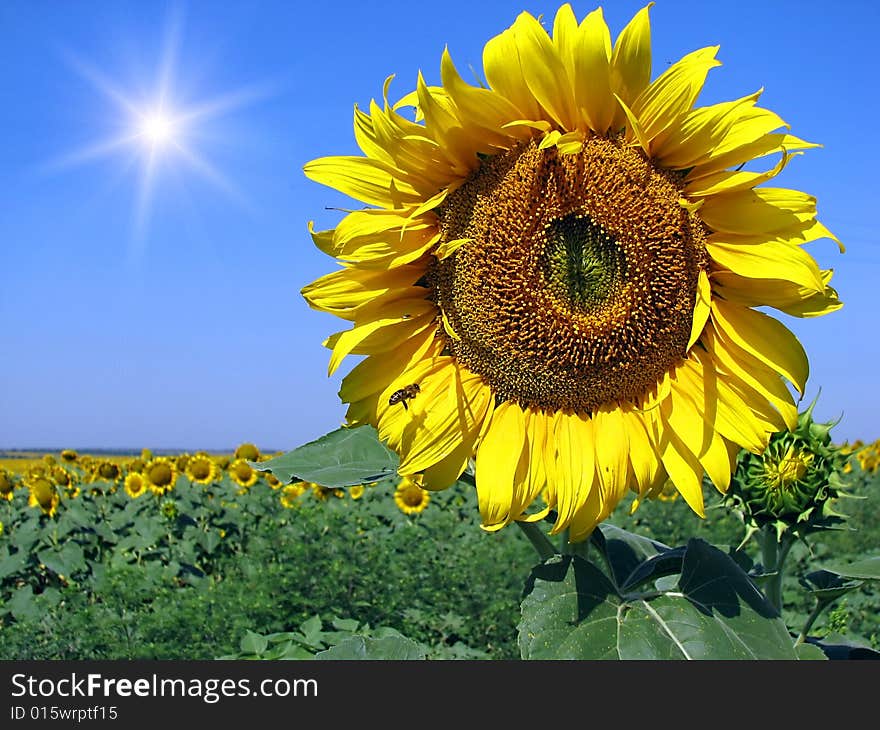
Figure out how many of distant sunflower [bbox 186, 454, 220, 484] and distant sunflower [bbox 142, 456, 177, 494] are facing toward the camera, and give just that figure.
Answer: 2

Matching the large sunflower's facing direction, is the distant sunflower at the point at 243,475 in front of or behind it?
behind

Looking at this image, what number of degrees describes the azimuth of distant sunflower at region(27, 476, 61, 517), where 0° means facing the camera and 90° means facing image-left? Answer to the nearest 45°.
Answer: approximately 0°

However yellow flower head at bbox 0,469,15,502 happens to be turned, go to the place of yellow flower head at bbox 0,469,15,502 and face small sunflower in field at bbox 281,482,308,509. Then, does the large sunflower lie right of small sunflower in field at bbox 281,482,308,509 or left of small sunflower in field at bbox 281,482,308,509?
right

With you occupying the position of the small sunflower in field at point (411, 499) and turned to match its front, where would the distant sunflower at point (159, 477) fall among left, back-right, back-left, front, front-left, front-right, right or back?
right
